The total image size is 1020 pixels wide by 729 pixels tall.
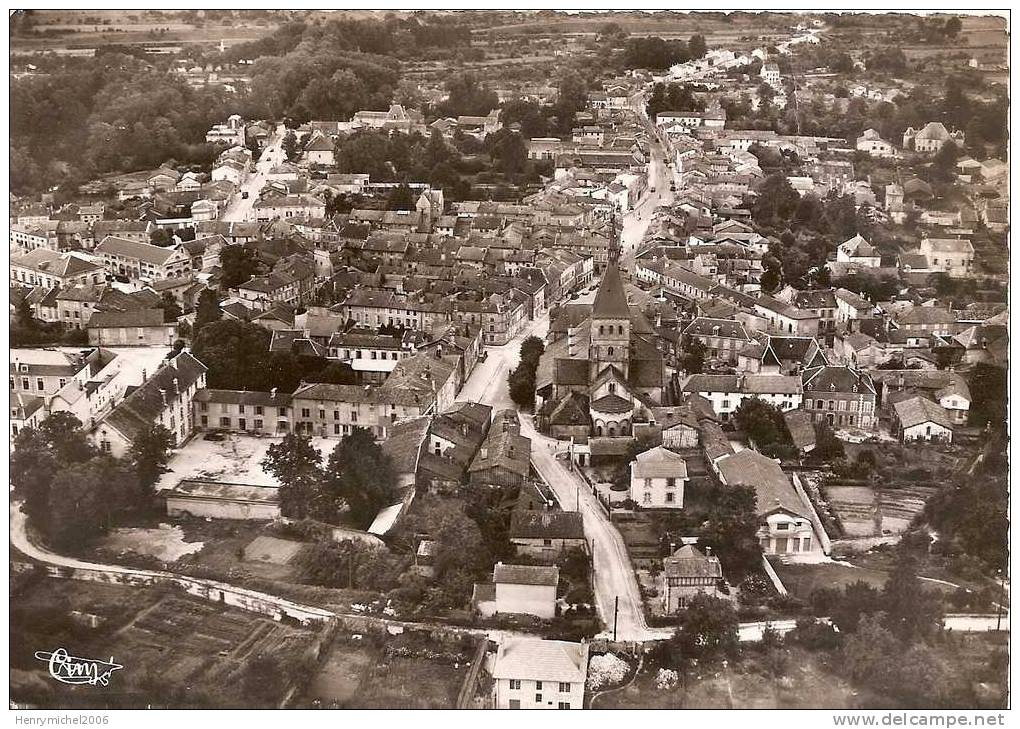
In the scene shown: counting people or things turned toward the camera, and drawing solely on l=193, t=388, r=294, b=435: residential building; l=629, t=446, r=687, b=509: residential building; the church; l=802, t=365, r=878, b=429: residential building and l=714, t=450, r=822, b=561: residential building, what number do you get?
4

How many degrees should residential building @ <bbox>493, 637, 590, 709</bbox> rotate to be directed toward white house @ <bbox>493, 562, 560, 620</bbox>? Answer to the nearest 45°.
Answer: approximately 180°

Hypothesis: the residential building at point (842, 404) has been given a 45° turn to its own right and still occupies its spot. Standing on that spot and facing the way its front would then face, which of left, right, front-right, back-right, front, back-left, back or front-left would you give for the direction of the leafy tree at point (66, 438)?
front

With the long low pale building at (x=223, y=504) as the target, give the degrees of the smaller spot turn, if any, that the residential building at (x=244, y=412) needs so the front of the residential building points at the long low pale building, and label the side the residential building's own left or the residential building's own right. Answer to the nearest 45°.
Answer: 0° — it already faces it

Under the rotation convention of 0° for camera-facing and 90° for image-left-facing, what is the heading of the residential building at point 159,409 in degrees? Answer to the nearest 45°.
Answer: approximately 315°

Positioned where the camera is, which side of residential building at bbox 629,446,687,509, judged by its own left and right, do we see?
front

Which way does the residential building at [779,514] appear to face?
toward the camera

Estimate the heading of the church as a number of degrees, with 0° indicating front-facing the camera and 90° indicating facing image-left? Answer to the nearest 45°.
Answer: approximately 180°

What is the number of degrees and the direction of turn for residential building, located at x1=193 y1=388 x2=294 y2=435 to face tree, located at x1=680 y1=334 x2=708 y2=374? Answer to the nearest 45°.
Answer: approximately 90° to its left

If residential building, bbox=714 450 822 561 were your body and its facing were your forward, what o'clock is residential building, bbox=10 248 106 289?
residential building, bbox=10 248 106 289 is roughly at 4 o'clock from residential building, bbox=714 450 822 561.

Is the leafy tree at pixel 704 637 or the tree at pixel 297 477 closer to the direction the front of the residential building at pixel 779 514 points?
the leafy tree

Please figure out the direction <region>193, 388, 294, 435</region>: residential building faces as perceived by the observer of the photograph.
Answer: facing the viewer

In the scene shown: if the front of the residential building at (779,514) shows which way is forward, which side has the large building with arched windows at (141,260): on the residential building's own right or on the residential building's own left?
on the residential building's own right
